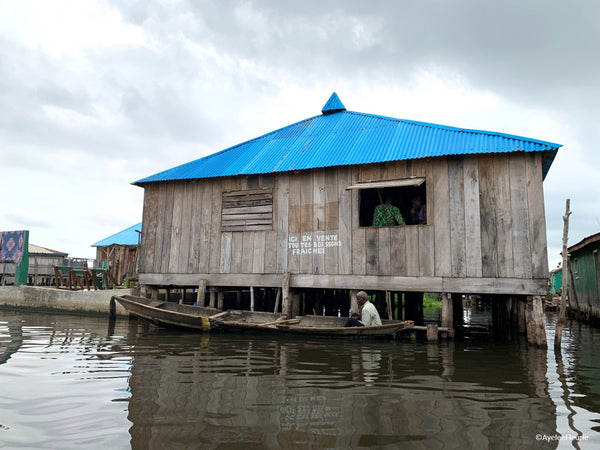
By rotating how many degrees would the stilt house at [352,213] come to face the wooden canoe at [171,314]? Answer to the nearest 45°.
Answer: approximately 90° to its right

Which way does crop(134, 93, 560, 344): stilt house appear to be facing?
toward the camera

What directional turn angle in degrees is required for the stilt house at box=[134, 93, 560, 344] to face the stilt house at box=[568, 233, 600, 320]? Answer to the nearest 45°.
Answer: approximately 135° to its left

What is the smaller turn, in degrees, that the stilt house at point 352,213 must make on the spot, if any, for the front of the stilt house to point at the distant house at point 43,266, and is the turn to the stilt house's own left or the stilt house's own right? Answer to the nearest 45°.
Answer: approximately 135° to the stilt house's own right
